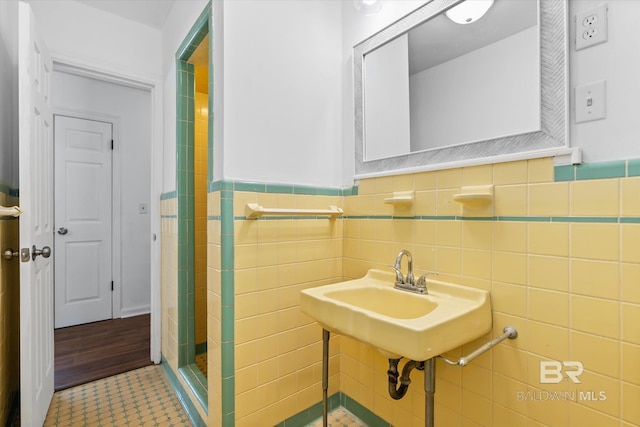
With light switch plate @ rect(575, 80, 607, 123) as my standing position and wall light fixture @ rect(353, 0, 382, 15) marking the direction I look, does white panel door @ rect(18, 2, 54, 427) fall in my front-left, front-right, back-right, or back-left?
front-left

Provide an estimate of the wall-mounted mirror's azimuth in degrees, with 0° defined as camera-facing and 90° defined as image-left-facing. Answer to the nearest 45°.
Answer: approximately 45°

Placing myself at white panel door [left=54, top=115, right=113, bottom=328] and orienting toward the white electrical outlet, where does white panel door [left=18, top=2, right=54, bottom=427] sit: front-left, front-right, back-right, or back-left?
front-right

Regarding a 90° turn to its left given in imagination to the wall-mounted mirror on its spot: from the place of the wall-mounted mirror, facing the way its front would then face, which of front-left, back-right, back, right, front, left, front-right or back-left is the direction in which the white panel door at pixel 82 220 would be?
back-right

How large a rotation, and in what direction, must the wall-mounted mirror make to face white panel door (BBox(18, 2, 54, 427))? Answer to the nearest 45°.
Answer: approximately 45° to its right

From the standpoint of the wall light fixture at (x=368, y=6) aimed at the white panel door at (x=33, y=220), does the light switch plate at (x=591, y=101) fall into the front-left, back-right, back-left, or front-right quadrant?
back-left
